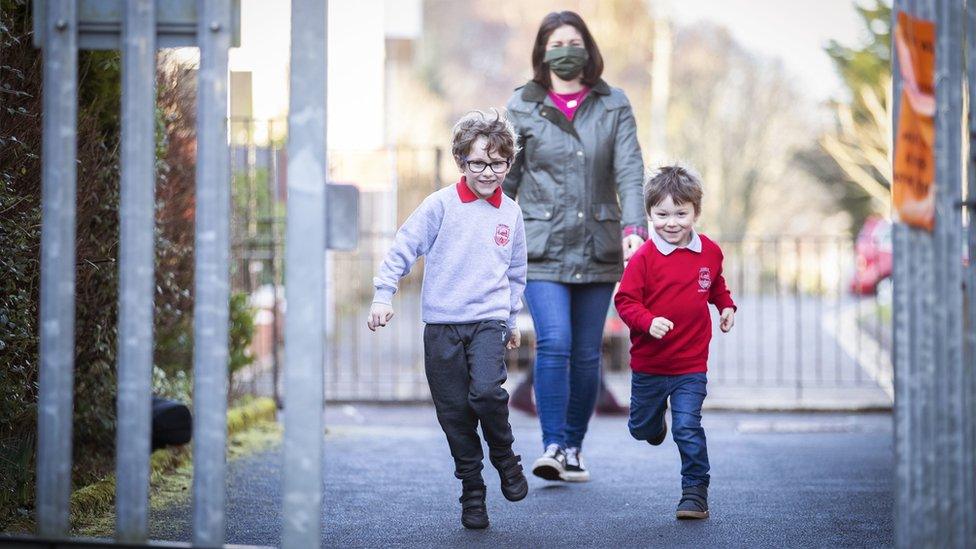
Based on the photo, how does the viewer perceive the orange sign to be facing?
facing the viewer and to the left of the viewer

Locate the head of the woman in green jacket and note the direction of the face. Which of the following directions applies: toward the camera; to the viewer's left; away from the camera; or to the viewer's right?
toward the camera

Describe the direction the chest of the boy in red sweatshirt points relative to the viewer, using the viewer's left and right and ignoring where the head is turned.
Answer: facing the viewer

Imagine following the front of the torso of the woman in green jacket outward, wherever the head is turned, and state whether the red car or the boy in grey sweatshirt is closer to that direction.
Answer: the boy in grey sweatshirt

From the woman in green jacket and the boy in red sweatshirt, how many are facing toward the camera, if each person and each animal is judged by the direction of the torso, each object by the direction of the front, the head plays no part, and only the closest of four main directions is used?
2

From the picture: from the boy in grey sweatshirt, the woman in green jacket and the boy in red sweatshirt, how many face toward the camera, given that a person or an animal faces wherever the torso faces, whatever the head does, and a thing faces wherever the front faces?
3

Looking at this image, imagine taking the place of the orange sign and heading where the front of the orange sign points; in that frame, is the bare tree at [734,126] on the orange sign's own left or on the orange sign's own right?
on the orange sign's own right

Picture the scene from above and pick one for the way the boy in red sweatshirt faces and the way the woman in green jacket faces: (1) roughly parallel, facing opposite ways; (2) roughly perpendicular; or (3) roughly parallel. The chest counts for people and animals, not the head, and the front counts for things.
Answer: roughly parallel

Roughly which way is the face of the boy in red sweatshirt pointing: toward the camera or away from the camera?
toward the camera

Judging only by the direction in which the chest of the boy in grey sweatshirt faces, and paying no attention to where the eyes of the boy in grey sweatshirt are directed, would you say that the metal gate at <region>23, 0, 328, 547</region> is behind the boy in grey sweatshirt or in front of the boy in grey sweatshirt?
in front

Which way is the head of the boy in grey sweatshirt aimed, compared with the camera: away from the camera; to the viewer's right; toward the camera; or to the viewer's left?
toward the camera

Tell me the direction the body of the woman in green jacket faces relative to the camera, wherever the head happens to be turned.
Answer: toward the camera

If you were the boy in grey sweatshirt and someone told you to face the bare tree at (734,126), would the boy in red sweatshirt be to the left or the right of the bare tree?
right

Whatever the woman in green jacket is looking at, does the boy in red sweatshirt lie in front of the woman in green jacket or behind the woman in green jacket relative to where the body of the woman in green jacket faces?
in front
